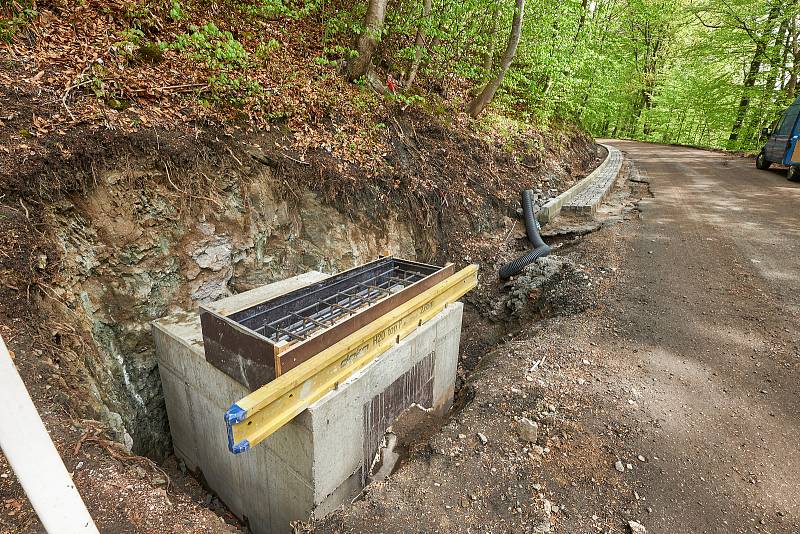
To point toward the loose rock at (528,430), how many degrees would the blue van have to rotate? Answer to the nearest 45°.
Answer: approximately 135° to its left

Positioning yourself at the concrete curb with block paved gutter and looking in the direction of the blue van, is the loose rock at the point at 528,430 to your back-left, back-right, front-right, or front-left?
back-right
